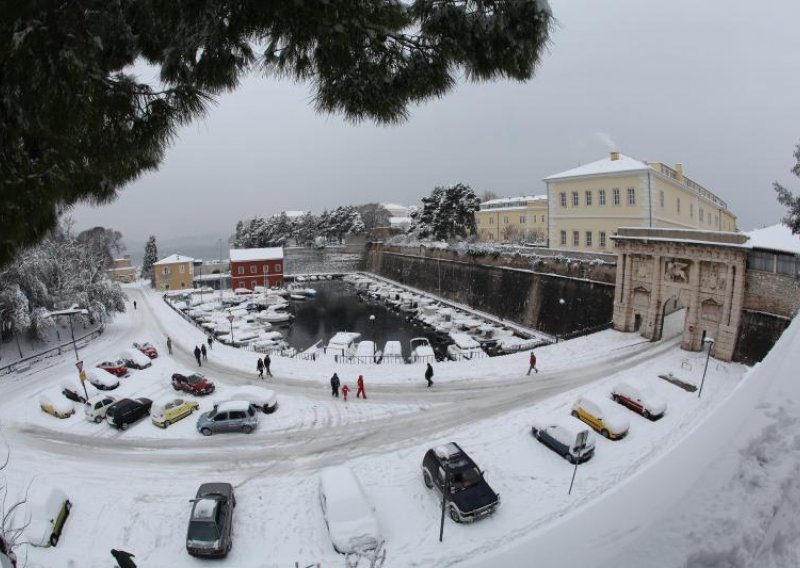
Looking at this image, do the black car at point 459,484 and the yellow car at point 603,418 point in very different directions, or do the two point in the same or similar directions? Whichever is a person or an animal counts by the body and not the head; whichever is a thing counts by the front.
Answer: same or similar directions

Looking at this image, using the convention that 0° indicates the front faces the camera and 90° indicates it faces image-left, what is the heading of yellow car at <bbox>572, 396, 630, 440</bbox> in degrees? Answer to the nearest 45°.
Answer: approximately 315°

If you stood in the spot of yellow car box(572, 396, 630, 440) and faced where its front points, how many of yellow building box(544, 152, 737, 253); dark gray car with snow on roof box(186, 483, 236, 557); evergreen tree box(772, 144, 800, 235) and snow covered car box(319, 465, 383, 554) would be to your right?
2

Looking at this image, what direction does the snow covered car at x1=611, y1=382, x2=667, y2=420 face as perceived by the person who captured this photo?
facing the viewer and to the right of the viewer

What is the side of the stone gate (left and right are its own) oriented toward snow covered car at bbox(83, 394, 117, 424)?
front

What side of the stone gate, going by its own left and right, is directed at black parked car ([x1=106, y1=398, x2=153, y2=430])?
front

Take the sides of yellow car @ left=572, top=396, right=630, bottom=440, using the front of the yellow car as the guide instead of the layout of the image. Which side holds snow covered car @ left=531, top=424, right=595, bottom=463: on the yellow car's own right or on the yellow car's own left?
on the yellow car's own right

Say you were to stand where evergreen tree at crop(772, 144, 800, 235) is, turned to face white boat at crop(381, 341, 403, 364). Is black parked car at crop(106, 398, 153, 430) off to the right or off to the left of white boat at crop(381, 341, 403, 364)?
left

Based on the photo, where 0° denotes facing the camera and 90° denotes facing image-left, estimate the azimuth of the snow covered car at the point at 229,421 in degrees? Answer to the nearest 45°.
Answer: approximately 90°

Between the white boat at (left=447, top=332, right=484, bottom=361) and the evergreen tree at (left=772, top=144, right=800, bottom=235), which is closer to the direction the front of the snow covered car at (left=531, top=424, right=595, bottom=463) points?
the evergreen tree

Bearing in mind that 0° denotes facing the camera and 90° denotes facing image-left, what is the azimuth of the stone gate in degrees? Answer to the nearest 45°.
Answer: approximately 45°

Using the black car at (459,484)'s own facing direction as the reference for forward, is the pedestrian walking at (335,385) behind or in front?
behind

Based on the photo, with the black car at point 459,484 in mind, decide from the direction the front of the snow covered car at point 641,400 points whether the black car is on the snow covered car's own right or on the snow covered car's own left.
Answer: on the snow covered car's own right

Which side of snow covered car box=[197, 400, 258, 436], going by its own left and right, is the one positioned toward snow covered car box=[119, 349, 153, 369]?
right

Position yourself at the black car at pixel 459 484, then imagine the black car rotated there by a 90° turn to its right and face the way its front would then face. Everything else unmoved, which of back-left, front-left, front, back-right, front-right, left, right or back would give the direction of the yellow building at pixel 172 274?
right

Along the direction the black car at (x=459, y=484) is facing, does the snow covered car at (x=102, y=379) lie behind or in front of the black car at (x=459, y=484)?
behind

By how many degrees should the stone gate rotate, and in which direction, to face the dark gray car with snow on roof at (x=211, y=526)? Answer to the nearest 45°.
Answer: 0° — it already faces it

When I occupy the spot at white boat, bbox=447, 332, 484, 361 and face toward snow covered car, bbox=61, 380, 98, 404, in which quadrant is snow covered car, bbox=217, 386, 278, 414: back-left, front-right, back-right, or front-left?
front-left

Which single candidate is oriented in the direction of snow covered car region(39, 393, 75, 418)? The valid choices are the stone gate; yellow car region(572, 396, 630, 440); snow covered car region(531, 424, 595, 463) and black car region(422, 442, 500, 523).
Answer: the stone gate

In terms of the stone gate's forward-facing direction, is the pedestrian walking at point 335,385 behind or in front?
in front
